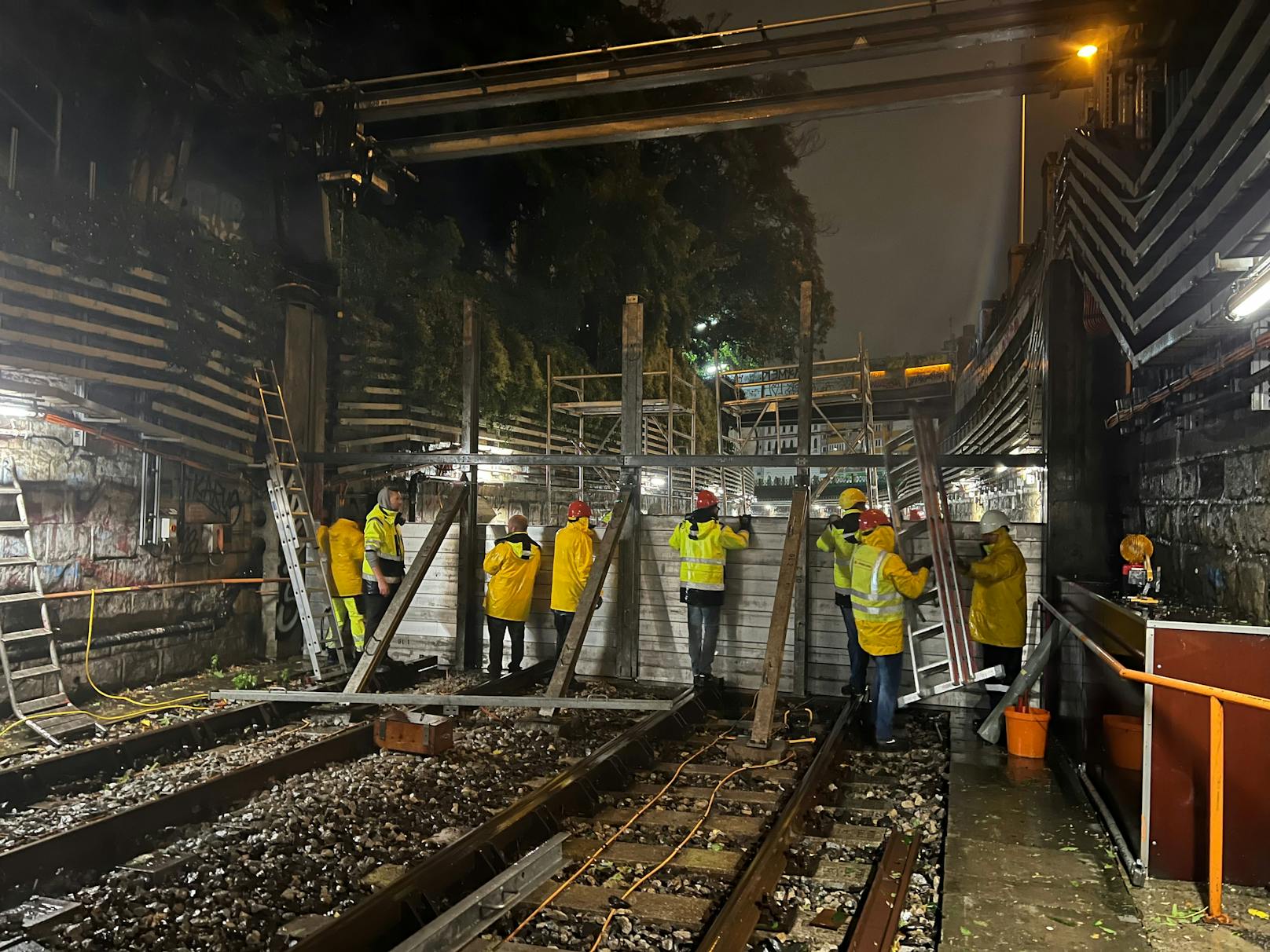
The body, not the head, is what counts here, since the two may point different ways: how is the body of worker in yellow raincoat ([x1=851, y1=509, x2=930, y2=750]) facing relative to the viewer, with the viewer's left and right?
facing away from the viewer and to the right of the viewer

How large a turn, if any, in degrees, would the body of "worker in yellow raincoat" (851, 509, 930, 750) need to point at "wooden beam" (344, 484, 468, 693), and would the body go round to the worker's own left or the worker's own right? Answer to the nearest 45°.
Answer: approximately 135° to the worker's own left

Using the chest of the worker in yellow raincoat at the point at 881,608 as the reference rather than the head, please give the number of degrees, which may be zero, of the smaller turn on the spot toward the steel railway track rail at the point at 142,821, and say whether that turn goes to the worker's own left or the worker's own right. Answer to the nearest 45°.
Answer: approximately 180°

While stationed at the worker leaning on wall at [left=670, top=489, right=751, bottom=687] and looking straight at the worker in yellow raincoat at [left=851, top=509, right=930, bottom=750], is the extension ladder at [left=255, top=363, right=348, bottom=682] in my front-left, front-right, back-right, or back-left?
back-right

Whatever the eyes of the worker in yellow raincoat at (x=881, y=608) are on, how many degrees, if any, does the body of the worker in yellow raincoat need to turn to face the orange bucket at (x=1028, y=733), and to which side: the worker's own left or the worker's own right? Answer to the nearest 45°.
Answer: approximately 45° to the worker's own right

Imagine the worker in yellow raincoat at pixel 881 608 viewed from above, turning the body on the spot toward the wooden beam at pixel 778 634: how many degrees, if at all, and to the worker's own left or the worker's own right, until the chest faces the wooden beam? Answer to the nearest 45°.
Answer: approximately 135° to the worker's own left

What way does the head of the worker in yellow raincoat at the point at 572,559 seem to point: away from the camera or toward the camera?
away from the camera
